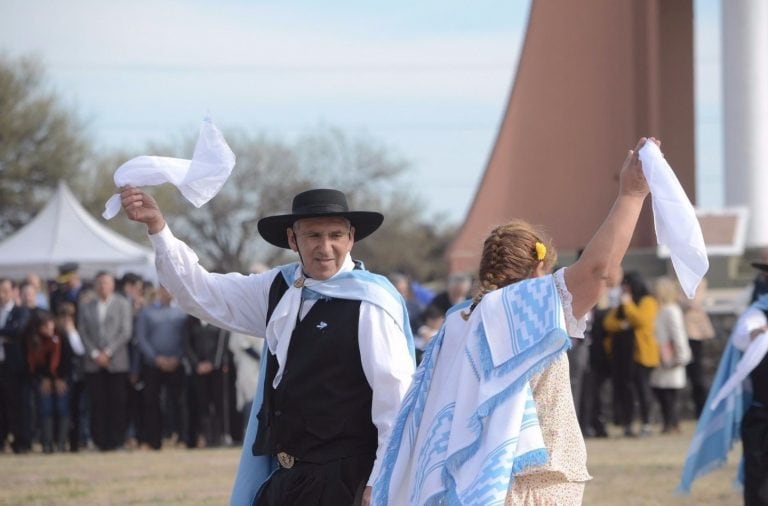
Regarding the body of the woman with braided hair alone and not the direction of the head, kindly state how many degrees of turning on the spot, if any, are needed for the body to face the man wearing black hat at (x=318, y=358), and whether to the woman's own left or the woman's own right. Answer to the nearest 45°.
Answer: approximately 90° to the woman's own left

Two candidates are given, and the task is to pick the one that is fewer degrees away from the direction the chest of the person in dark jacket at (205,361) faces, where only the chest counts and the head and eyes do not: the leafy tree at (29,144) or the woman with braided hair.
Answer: the woman with braided hair

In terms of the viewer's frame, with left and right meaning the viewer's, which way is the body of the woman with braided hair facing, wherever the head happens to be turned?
facing away from the viewer and to the right of the viewer

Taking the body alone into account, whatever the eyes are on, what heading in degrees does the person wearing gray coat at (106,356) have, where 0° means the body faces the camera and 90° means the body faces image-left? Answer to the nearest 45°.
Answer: approximately 0°

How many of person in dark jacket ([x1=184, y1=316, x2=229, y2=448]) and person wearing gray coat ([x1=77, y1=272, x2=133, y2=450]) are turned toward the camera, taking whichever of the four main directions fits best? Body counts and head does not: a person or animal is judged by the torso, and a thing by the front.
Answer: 2

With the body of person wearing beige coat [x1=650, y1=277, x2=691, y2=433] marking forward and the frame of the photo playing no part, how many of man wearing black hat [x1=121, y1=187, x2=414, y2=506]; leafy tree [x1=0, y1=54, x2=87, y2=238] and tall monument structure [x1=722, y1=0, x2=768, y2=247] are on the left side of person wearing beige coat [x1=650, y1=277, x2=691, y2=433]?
1
